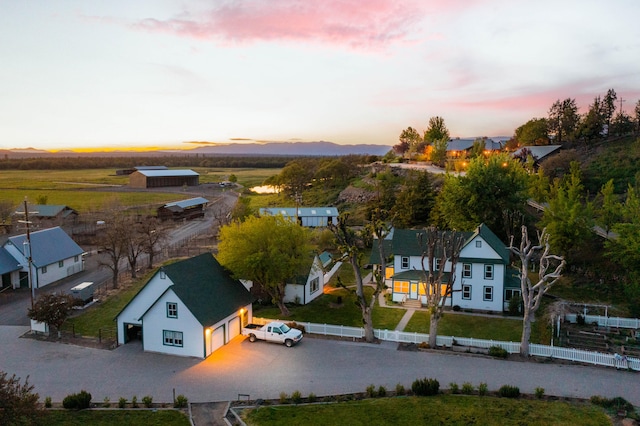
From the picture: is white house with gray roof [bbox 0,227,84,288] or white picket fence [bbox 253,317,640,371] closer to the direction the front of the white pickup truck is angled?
the white picket fence

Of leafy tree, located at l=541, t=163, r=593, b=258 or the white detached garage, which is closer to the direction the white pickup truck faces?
the leafy tree

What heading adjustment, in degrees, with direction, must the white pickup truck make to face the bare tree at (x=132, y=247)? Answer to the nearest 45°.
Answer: approximately 180°

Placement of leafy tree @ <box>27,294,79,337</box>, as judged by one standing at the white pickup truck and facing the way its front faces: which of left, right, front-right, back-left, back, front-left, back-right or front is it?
back-right

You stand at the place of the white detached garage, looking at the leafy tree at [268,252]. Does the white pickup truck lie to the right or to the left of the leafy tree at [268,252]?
right

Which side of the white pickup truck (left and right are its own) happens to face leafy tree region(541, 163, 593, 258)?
left

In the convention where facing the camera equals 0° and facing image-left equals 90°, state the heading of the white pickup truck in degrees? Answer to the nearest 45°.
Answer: approximately 315°

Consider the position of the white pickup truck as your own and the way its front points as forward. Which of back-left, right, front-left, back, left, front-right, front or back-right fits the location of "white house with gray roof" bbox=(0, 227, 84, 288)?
back

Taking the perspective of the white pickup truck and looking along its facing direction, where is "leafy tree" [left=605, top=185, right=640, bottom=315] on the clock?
The leafy tree is roughly at 10 o'clock from the white pickup truck.
